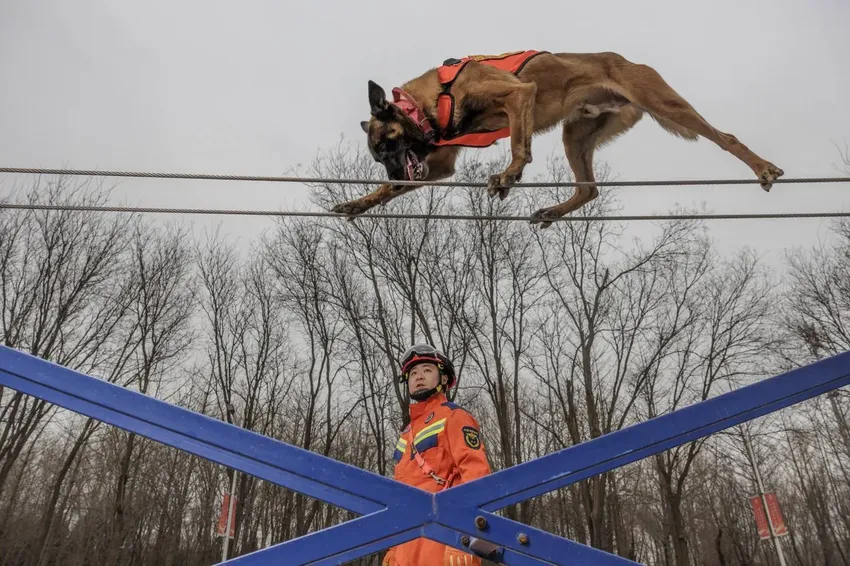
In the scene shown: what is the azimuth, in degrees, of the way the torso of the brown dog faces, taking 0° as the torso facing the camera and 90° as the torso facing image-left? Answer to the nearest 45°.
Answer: approximately 90°

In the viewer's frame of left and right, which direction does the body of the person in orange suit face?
facing the viewer and to the left of the viewer

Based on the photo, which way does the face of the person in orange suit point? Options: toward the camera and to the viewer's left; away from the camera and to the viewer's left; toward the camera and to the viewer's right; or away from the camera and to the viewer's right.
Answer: toward the camera and to the viewer's left

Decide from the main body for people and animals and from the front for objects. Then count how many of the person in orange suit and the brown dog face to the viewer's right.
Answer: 0
